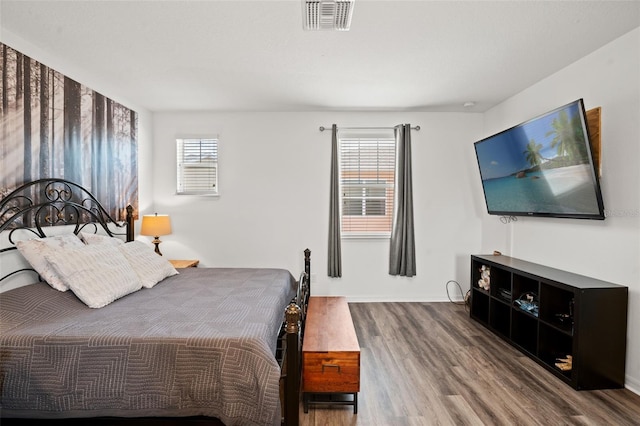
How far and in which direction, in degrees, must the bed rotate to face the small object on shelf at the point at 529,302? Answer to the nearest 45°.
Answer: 0° — it already faces it

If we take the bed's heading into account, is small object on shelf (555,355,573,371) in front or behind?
in front

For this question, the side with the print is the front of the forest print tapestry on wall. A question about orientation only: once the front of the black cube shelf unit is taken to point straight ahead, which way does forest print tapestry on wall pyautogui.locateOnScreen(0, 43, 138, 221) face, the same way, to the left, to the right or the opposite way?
the opposite way

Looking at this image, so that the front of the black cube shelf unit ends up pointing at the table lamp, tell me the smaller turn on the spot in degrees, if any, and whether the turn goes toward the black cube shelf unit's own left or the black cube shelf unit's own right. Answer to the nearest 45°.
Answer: approximately 45° to the black cube shelf unit's own right

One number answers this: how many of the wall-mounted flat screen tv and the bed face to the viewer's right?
1

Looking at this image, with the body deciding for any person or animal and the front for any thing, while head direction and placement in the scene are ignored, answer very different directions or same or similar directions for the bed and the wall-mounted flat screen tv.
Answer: very different directions

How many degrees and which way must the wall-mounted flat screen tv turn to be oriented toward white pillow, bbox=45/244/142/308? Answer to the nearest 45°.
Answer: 0° — it already faces it

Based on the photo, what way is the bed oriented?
to the viewer's right

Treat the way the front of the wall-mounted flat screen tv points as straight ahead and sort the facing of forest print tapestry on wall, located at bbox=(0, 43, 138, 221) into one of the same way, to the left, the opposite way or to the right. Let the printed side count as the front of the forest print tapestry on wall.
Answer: the opposite way

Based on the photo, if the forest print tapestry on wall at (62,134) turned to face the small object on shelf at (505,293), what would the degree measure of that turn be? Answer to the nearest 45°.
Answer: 0° — it already faces it

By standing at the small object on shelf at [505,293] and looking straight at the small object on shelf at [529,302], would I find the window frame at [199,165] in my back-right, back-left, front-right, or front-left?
back-right

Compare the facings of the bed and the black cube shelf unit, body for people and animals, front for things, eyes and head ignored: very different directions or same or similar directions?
very different directions
